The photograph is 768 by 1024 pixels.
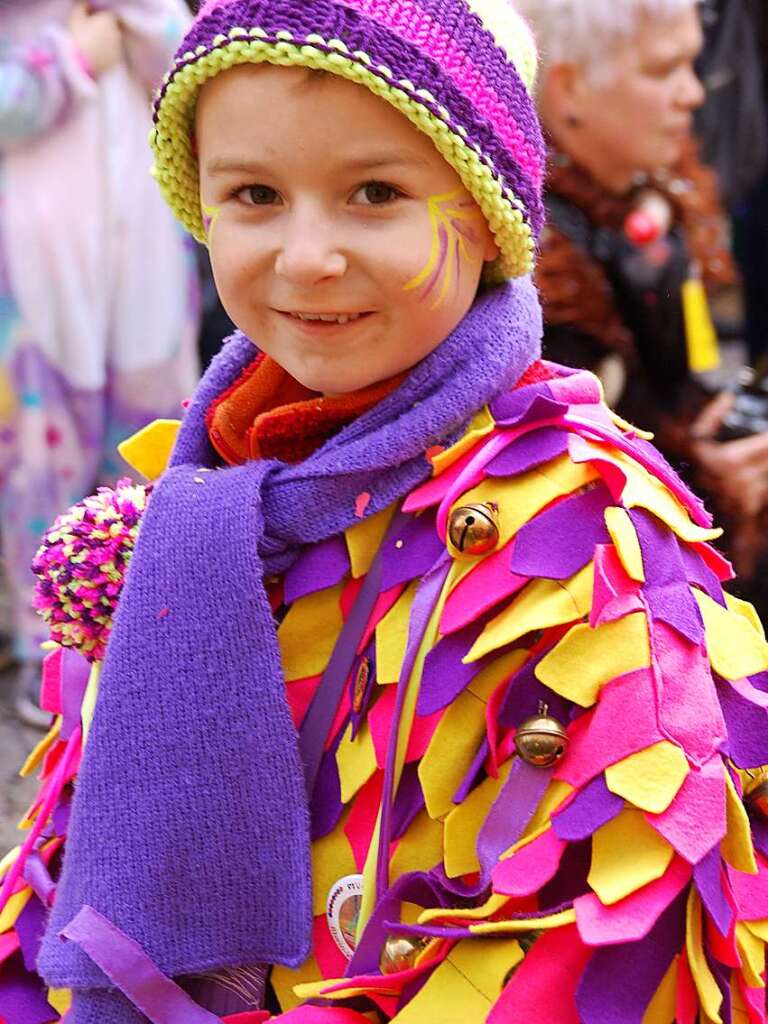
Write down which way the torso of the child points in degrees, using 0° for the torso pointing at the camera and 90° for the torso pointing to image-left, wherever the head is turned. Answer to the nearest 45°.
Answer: approximately 45°

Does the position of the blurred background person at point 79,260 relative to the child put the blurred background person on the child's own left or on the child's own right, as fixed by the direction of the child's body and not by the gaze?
on the child's own right
